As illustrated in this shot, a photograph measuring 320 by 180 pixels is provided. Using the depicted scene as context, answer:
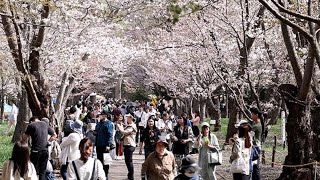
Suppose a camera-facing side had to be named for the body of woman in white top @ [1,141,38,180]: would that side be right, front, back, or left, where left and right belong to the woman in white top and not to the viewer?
back

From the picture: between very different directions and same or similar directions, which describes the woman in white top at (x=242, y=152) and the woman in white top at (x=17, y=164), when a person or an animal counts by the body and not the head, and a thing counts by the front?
same or similar directions

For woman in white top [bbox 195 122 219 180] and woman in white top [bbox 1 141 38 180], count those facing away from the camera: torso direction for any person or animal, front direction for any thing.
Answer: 1

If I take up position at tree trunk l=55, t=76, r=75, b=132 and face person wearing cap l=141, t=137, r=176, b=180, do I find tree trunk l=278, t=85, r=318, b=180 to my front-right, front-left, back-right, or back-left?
front-left

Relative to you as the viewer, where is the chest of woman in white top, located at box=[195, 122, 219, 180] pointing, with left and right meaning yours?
facing the viewer

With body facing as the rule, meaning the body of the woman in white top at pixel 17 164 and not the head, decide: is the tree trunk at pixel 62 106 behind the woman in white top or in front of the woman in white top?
in front

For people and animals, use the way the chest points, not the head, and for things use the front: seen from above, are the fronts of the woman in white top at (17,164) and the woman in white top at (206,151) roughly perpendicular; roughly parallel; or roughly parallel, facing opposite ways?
roughly parallel, facing opposite ways

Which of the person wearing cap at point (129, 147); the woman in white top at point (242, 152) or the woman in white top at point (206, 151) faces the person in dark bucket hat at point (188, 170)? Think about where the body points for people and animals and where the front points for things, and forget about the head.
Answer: the woman in white top at point (206, 151)
